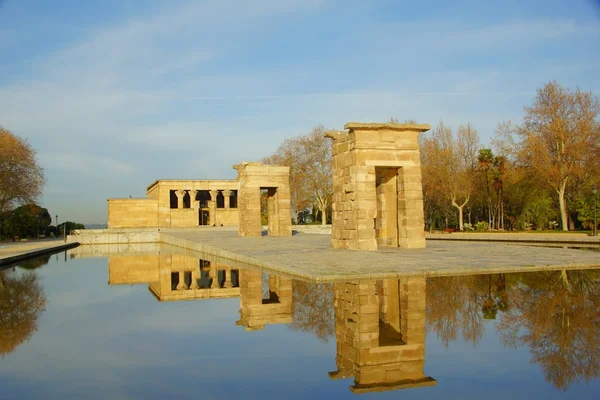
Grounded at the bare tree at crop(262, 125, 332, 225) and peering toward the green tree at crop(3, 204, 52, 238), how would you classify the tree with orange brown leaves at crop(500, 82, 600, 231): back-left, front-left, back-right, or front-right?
back-left

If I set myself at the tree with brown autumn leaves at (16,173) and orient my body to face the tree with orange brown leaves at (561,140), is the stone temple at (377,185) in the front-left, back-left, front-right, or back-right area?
front-right

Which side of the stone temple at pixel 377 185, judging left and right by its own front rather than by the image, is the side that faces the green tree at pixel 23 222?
back

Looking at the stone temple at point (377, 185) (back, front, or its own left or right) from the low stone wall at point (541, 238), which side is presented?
left

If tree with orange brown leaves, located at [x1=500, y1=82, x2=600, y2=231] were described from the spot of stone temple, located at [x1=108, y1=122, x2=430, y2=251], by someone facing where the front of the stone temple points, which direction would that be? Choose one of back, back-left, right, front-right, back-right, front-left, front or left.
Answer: left

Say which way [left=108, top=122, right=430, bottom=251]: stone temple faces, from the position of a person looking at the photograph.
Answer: facing the viewer and to the right of the viewer
